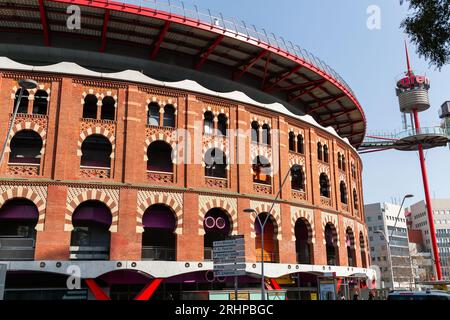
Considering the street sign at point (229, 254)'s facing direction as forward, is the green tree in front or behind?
in front

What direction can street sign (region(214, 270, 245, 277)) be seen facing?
toward the camera

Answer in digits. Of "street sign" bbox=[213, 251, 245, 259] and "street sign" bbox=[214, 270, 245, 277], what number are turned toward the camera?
2

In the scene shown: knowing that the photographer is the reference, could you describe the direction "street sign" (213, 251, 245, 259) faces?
facing the viewer

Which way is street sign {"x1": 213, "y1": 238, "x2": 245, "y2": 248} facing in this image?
toward the camera

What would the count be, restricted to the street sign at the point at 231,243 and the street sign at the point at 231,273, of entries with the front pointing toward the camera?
2

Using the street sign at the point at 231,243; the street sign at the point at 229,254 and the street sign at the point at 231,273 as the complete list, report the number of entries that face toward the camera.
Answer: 3
